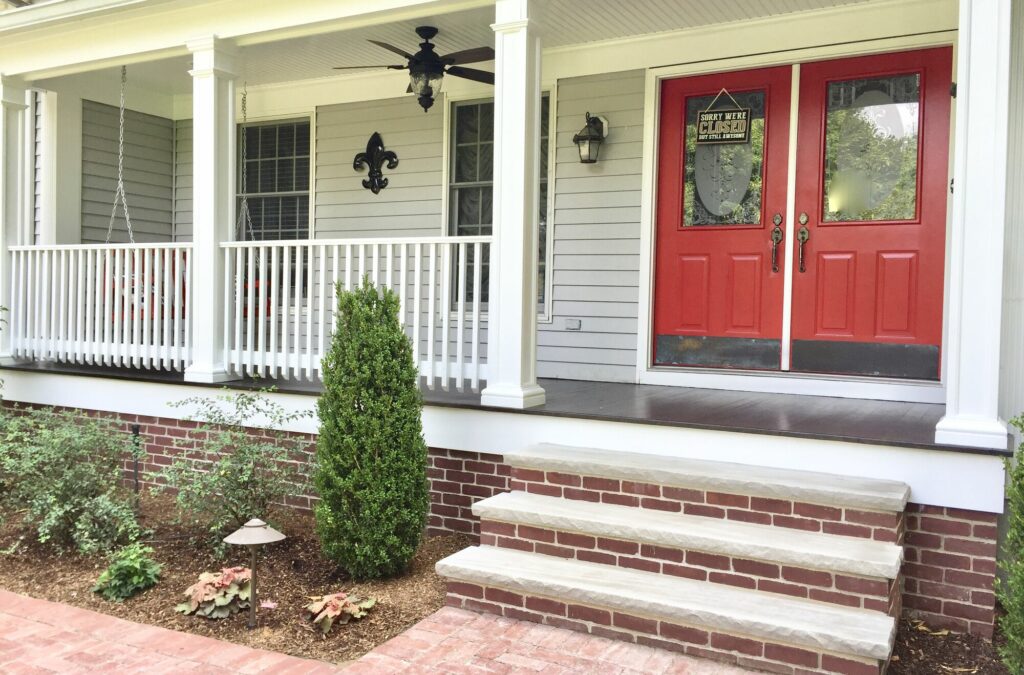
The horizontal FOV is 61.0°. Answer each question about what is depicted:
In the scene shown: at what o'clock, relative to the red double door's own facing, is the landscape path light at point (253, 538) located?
The landscape path light is roughly at 1 o'clock from the red double door.

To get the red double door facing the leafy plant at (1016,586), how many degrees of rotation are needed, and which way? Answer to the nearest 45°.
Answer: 0° — it already faces it

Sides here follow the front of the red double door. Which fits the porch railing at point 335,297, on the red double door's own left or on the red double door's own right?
on the red double door's own right

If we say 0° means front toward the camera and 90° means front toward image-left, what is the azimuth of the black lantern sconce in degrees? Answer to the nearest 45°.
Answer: approximately 45°

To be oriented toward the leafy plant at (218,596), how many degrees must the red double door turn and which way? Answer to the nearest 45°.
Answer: approximately 45° to its right

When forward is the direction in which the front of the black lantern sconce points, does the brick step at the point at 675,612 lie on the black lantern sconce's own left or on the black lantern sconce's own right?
on the black lantern sconce's own left

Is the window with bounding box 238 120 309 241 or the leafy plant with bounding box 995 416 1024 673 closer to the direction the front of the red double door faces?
the leafy plant

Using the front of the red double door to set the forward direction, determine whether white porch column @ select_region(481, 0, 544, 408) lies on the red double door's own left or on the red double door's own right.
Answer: on the red double door's own right

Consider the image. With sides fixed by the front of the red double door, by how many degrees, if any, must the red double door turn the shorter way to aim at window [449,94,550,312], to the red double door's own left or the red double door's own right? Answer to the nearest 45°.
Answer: approximately 90° to the red double door's own right
